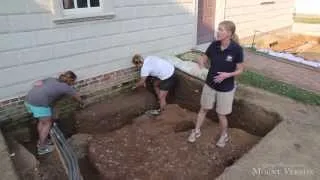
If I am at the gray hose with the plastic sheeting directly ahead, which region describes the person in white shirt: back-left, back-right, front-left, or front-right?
front-left

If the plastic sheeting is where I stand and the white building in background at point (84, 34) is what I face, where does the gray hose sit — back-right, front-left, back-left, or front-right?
front-left

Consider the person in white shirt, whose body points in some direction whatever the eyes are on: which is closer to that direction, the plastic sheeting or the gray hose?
the gray hose

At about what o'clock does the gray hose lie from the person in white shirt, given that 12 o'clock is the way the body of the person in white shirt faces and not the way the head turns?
The gray hose is roughly at 10 o'clock from the person in white shirt.

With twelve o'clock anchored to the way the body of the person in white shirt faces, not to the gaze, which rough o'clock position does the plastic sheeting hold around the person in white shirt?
The plastic sheeting is roughly at 5 o'clock from the person in white shirt.

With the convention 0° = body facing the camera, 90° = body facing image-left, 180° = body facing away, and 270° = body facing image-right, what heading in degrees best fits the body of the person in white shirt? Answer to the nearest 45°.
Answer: approximately 90°
